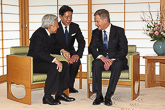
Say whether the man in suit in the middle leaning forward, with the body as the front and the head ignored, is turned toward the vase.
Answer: no

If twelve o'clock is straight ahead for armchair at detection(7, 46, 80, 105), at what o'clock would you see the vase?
The vase is roughly at 10 o'clock from the armchair.

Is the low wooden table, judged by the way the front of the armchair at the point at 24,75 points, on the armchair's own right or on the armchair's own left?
on the armchair's own left

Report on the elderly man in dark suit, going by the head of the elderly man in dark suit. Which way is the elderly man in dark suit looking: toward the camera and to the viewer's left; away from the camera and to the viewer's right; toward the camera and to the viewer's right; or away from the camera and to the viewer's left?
away from the camera and to the viewer's right

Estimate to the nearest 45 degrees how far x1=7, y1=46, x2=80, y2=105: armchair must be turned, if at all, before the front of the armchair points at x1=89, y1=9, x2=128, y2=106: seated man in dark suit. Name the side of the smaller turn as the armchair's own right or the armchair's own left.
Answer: approximately 45° to the armchair's own left

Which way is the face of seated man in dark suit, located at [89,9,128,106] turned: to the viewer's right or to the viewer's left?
to the viewer's left

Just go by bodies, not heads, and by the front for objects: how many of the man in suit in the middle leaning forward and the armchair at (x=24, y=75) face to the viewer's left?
0

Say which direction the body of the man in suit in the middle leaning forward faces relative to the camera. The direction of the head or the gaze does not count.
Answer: toward the camera
